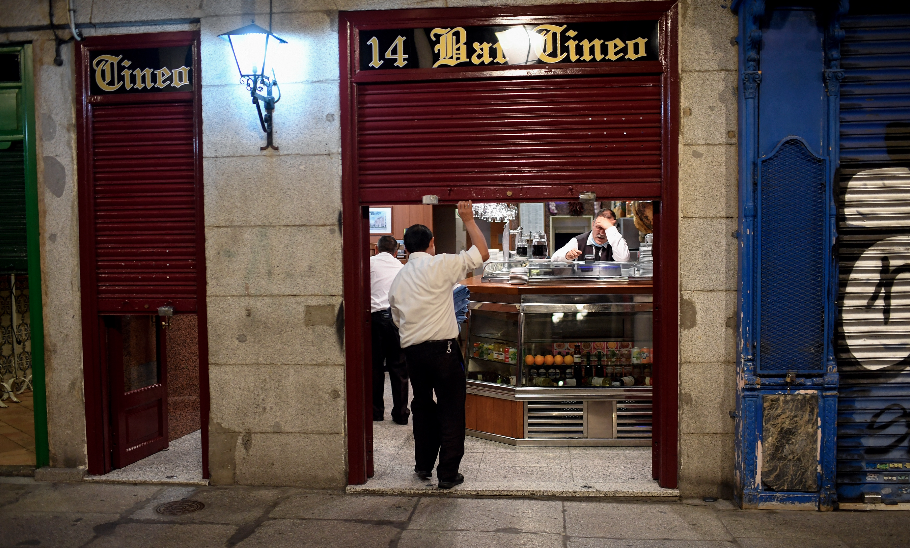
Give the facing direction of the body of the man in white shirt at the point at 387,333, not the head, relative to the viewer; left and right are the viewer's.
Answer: facing away from the viewer and to the right of the viewer

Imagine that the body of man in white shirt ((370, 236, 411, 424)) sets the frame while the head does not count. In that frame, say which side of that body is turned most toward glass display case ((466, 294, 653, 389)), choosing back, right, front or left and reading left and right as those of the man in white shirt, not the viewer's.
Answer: right

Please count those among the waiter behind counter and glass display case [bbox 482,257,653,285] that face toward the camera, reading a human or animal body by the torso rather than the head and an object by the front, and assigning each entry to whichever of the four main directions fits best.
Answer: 2

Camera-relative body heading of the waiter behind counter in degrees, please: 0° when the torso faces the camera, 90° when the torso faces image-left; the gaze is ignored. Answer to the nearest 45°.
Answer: approximately 0°

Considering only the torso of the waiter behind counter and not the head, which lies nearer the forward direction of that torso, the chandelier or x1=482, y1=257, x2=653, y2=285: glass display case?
the glass display case

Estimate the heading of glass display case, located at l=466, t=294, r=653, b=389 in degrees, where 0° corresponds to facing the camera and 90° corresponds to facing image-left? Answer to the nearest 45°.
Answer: approximately 0°
